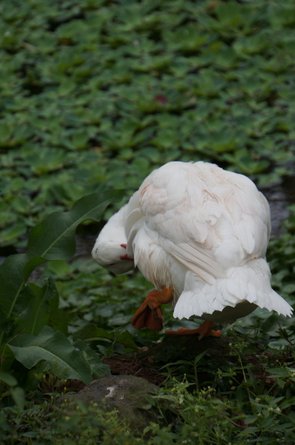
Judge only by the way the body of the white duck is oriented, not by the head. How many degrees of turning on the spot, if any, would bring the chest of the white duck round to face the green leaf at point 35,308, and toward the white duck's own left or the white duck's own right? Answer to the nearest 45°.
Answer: approximately 45° to the white duck's own left

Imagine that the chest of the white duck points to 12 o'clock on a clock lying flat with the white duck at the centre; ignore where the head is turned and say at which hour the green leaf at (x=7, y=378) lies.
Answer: The green leaf is roughly at 9 o'clock from the white duck.

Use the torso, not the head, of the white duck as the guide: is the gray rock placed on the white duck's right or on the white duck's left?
on the white duck's left

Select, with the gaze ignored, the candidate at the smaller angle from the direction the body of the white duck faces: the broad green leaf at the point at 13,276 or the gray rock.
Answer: the broad green leaf

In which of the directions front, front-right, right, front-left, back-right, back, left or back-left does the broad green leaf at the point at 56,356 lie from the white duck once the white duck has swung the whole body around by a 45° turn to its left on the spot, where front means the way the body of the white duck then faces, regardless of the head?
front-left

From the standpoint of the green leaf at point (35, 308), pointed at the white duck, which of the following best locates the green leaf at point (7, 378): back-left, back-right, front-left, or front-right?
back-right

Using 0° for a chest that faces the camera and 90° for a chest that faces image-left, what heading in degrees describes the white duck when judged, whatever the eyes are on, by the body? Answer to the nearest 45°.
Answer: approximately 135°
